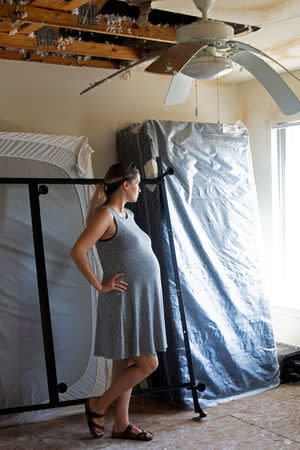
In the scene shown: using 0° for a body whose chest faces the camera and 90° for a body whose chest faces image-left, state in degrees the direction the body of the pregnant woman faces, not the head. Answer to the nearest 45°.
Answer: approximately 270°

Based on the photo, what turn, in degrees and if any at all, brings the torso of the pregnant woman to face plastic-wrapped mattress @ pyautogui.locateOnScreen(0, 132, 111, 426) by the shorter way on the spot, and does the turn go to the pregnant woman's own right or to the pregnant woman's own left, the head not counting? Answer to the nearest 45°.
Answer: approximately 135° to the pregnant woman's own left

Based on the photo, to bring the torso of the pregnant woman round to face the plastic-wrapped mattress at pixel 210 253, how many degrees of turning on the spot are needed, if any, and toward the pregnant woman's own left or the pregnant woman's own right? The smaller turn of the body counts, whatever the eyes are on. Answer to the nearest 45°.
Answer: approximately 45° to the pregnant woman's own left

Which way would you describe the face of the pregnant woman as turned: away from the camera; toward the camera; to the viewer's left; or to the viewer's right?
to the viewer's right
